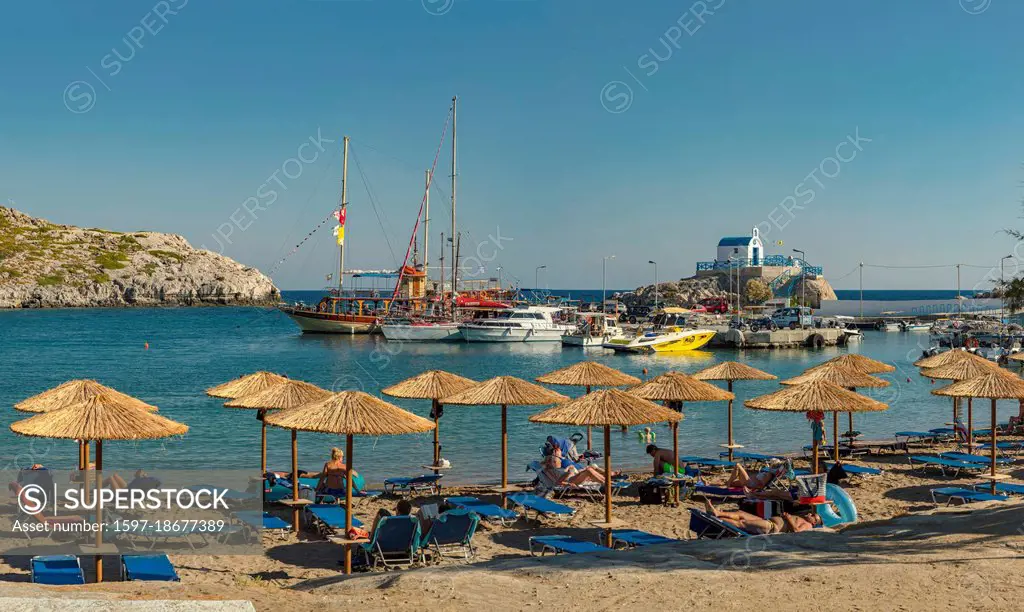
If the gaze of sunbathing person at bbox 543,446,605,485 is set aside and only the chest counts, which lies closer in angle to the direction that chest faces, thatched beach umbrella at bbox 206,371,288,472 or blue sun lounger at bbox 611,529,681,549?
the blue sun lounger

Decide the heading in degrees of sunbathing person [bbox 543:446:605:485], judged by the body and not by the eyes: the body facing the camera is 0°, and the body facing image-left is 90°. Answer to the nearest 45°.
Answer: approximately 270°

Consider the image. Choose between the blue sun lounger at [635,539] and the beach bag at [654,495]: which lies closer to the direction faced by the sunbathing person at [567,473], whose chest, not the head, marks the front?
the beach bag

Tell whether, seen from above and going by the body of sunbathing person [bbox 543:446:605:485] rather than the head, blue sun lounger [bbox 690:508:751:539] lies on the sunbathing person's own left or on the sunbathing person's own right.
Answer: on the sunbathing person's own right

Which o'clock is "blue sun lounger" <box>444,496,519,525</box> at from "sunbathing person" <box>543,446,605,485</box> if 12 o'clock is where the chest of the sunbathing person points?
The blue sun lounger is roughly at 4 o'clock from the sunbathing person.

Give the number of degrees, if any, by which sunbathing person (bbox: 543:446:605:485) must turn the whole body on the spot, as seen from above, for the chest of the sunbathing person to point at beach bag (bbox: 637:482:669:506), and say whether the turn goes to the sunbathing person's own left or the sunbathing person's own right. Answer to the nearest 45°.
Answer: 0° — they already face it

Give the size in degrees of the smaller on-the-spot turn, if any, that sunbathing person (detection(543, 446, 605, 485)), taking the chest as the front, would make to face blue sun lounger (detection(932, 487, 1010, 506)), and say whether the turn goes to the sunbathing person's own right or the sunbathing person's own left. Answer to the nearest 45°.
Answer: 0° — they already face it

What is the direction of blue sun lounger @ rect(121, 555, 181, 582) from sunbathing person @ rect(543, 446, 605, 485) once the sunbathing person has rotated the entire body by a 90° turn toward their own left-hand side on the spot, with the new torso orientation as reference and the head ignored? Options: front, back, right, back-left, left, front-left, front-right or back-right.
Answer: back-left

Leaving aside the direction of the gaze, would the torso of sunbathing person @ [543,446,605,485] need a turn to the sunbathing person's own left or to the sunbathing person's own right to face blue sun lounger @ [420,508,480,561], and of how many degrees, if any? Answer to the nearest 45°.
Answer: approximately 90° to the sunbathing person's own right

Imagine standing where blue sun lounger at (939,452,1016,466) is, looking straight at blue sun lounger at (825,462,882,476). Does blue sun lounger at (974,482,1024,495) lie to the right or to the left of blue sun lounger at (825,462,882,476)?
left

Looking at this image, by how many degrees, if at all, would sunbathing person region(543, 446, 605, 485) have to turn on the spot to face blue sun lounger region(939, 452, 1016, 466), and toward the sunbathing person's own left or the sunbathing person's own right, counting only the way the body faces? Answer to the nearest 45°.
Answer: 0° — they already face it

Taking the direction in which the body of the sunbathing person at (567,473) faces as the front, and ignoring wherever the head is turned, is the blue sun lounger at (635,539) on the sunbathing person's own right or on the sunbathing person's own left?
on the sunbathing person's own right

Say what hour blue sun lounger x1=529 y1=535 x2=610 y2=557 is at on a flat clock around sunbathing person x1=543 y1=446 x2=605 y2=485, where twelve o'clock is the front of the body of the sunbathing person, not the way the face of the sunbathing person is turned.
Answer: The blue sun lounger is roughly at 3 o'clock from the sunbathing person.
